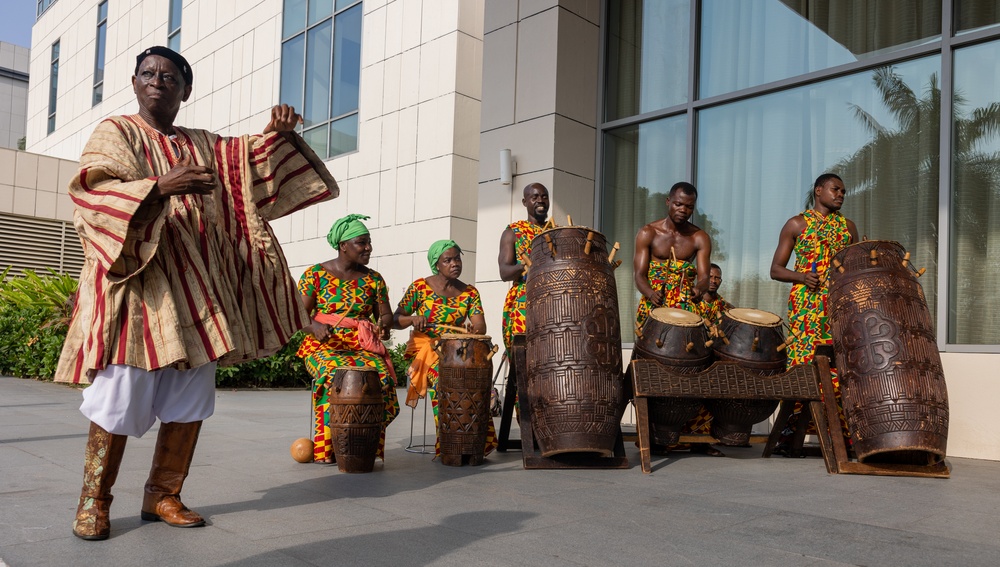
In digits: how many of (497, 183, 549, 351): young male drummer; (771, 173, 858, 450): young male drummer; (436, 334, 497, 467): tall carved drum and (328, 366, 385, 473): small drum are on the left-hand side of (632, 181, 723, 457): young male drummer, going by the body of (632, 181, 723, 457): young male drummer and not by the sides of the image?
1

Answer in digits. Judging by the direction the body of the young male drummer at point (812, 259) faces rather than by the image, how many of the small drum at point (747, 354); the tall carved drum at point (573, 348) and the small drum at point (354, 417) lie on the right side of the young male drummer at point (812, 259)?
3

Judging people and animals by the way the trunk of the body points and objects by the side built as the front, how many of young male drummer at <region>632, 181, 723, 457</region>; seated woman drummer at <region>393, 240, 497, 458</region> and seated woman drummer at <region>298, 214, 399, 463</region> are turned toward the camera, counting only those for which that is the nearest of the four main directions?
3

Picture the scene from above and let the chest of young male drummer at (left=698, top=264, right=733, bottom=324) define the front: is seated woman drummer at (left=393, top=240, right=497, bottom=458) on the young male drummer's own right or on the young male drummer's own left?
on the young male drummer's own right

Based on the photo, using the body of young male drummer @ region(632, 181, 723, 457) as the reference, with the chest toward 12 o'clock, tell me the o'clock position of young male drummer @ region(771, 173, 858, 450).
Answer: young male drummer @ region(771, 173, 858, 450) is roughly at 9 o'clock from young male drummer @ region(632, 181, 723, 457).

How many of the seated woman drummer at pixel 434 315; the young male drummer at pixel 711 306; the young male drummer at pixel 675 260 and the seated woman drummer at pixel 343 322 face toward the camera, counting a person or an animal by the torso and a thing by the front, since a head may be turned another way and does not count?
4

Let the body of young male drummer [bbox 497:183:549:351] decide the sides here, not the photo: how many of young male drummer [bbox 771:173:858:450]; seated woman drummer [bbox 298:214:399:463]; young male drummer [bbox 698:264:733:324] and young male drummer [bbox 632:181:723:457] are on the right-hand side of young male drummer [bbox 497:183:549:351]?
1

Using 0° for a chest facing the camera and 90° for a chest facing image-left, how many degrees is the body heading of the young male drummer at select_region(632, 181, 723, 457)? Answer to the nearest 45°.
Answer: approximately 0°

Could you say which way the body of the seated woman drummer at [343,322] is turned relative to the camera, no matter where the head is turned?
toward the camera

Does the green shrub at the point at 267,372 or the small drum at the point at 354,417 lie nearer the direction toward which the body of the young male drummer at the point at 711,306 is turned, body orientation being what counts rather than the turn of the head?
the small drum

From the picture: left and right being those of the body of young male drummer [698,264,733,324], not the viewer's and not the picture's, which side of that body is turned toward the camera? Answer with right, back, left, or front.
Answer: front

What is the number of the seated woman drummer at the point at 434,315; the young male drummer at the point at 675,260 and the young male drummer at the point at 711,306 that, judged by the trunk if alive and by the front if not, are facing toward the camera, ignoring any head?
3

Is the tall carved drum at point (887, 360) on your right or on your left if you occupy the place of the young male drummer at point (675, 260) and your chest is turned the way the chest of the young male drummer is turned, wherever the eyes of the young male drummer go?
on your left

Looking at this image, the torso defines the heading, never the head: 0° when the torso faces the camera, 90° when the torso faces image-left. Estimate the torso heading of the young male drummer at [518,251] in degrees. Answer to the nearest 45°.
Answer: approximately 315°

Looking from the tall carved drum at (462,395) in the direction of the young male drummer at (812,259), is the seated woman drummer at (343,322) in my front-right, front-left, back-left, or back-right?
back-left

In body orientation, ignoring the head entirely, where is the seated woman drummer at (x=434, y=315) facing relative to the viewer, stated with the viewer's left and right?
facing the viewer
